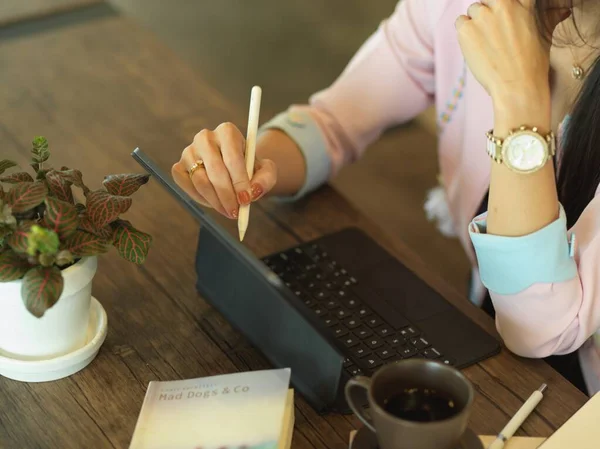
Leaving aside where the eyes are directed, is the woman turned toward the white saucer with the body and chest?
yes

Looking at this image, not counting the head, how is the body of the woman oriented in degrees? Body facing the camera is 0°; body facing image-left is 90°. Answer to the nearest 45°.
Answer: approximately 45°

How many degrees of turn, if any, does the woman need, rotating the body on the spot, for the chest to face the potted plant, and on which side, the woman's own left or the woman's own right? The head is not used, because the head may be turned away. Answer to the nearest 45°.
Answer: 0° — they already face it
